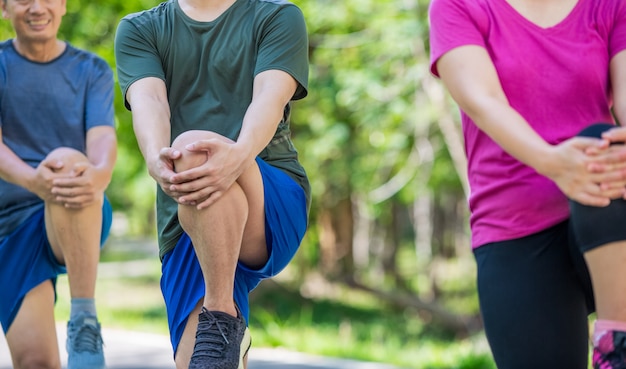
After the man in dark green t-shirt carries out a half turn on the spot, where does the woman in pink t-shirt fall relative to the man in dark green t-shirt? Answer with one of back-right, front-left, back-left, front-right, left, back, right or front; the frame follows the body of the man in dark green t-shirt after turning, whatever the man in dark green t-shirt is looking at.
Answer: back-right

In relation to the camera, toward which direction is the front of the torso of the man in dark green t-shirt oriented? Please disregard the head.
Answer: toward the camera

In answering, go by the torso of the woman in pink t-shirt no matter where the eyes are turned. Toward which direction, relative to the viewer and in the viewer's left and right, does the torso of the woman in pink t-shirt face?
facing the viewer
